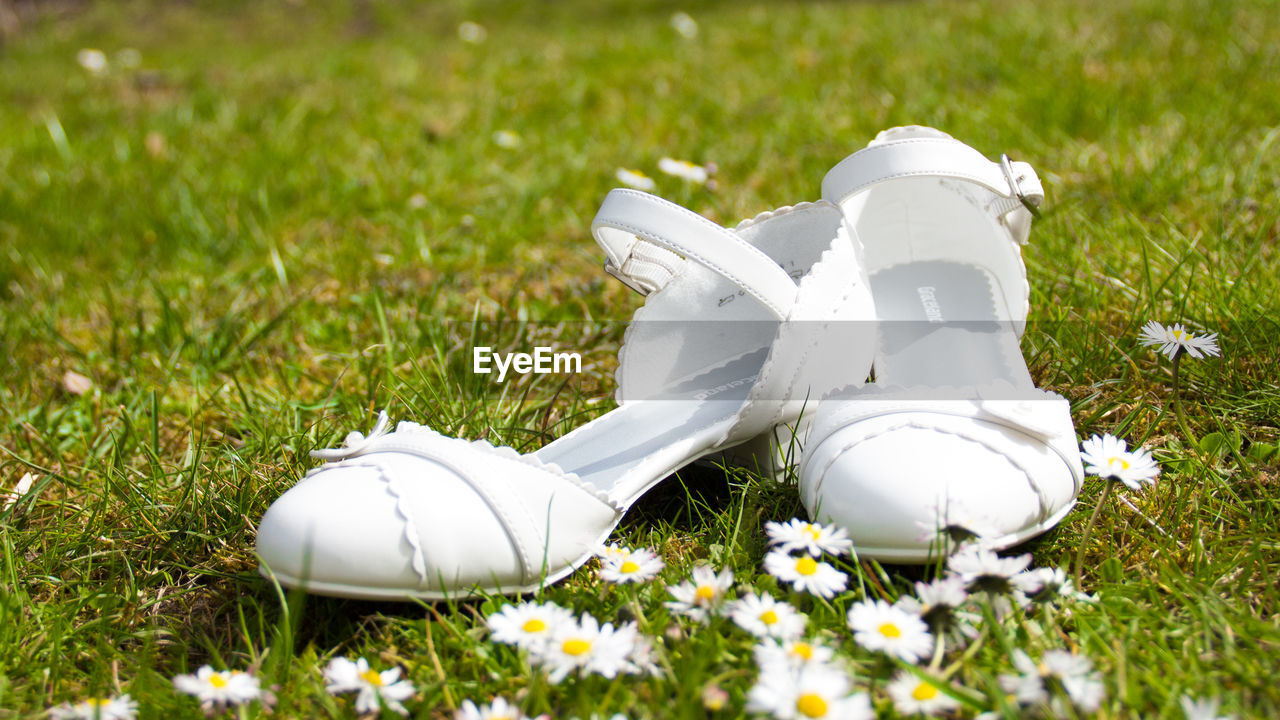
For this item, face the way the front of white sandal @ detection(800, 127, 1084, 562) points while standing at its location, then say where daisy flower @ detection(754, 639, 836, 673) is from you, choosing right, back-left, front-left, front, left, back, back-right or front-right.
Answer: front

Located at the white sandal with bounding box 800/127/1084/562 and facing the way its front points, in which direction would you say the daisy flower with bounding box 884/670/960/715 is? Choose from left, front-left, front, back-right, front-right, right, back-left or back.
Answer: front

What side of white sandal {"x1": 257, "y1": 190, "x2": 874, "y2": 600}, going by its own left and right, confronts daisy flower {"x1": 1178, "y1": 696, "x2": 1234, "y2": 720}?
left

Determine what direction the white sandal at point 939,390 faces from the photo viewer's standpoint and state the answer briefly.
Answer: facing the viewer

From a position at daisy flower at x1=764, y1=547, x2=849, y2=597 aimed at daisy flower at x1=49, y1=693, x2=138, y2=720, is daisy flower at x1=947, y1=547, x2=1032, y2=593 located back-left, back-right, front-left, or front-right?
back-left

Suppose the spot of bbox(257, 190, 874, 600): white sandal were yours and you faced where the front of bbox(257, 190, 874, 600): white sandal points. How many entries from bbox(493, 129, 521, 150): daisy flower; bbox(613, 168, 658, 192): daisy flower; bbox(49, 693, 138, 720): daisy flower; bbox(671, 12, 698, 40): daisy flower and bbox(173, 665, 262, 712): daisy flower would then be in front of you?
2

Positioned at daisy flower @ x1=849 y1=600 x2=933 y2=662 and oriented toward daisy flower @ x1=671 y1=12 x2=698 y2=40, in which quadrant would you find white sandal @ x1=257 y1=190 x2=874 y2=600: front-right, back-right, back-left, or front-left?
front-left

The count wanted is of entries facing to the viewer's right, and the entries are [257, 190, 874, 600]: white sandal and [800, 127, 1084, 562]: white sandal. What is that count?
0

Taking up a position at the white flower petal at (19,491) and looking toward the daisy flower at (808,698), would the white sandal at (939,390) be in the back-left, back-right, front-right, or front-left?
front-left

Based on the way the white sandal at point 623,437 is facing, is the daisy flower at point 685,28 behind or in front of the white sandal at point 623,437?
behind

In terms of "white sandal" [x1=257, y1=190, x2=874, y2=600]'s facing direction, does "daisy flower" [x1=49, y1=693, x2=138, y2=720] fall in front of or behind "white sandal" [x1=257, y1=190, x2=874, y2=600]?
in front

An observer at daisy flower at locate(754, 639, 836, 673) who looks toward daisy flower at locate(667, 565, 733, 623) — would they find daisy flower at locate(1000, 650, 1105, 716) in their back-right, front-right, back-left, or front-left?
back-right

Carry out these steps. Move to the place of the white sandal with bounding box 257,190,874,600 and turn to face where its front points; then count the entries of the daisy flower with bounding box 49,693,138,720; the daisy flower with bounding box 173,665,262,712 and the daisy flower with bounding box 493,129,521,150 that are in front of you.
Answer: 2

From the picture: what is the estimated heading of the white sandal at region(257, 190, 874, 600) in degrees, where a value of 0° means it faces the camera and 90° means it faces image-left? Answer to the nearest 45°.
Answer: approximately 45°
